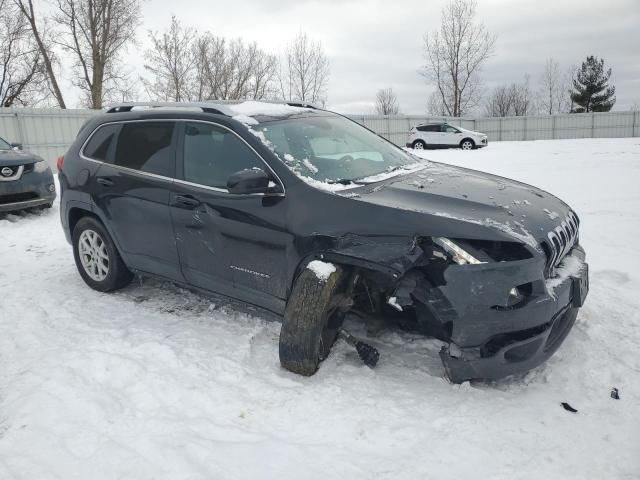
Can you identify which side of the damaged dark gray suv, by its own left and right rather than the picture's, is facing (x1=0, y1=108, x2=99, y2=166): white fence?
back

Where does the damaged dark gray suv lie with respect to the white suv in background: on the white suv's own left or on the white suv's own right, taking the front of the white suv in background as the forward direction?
on the white suv's own right

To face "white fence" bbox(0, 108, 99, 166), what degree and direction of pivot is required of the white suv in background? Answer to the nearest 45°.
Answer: approximately 135° to its right

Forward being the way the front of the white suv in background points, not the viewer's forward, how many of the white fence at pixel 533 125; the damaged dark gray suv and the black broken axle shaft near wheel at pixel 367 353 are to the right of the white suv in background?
2

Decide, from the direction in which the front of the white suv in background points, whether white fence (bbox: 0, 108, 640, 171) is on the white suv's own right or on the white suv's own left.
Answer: on the white suv's own left

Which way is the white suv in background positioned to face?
to the viewer's right

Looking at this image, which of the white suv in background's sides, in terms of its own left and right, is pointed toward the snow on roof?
right

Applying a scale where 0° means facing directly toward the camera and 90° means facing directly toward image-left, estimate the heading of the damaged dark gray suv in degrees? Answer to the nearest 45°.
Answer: approximately 315°

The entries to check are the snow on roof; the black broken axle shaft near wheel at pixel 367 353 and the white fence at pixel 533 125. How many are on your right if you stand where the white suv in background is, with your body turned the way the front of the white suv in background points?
2

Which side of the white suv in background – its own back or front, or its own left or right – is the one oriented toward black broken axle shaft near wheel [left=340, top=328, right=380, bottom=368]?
right

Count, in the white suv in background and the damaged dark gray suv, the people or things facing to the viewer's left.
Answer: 0
